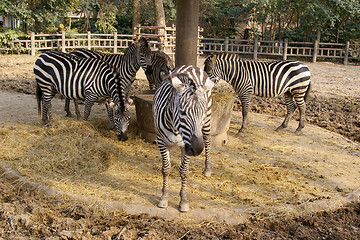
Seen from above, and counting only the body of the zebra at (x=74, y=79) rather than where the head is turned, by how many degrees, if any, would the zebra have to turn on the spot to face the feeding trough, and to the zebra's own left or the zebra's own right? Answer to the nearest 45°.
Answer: approximately 45° to the zebra's own right

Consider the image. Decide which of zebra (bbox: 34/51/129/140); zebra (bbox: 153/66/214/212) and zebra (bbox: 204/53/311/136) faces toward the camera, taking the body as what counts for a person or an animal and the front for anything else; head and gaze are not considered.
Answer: zebra (bbox: 153/66/214/212)

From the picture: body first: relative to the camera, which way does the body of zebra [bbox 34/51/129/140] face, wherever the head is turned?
to the viewer's right

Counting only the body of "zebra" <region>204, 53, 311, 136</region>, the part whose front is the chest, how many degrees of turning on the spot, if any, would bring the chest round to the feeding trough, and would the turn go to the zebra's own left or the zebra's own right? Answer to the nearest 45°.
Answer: approximately 45° to the zebra's own left

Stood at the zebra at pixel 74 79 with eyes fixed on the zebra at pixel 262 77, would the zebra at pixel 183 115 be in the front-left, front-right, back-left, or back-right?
front-right

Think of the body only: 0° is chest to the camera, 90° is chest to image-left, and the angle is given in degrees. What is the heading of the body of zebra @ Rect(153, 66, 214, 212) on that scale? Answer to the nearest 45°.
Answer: approximately 0°

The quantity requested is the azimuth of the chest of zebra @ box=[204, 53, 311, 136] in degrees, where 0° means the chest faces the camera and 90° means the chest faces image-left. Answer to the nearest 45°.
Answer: approximately 90°

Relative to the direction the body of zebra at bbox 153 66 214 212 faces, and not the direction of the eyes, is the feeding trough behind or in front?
behind

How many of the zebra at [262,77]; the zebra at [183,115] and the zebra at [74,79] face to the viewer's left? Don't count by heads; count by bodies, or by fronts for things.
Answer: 1

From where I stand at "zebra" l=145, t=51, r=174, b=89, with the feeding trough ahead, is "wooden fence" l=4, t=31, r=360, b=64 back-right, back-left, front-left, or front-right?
back-left

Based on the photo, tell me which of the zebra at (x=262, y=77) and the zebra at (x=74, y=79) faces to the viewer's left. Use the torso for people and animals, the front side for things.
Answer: the zebra at (x=262, y=77)

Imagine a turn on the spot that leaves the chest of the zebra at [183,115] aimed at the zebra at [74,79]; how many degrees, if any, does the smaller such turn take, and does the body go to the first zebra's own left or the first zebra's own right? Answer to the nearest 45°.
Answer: approximately 135° to the first zebra's own right

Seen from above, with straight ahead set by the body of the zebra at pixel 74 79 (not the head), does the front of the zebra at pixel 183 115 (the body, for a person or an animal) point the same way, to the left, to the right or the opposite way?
to the right

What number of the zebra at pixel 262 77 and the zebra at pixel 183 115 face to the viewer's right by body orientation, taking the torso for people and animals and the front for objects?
0

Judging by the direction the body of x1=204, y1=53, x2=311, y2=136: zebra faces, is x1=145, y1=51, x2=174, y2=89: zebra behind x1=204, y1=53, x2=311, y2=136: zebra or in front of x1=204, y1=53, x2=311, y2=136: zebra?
in front
